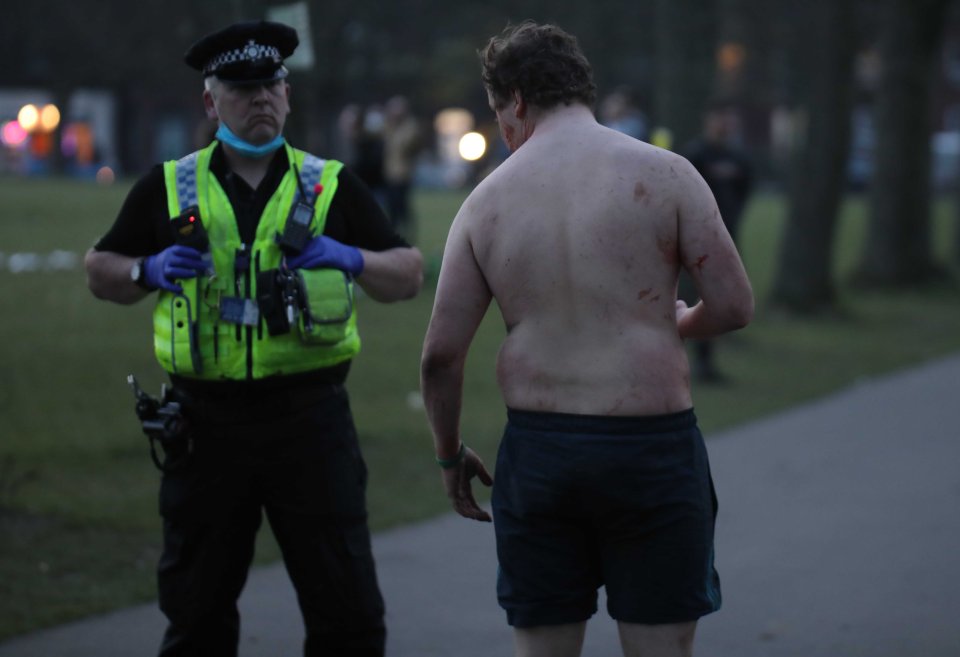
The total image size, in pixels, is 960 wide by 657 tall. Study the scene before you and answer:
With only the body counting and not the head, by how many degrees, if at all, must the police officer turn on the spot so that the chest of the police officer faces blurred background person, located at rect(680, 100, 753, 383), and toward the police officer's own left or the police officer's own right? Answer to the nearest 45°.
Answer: approximately 135° to the police officer's own left

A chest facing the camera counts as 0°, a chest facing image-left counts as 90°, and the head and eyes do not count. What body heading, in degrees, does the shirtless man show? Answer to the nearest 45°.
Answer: approximately 180°

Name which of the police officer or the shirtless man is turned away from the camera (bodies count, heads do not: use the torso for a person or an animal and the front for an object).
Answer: the shirtless man

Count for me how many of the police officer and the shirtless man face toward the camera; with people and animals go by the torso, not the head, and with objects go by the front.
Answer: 1

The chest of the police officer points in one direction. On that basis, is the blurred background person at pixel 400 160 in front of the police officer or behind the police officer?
behind

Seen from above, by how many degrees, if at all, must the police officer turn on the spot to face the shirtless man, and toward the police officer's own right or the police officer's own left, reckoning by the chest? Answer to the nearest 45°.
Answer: approximately 45° to the police officer's own left

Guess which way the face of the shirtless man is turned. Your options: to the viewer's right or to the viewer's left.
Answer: to the viewer's left

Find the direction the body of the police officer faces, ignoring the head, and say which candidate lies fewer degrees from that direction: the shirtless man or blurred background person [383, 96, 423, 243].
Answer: the shirtless man

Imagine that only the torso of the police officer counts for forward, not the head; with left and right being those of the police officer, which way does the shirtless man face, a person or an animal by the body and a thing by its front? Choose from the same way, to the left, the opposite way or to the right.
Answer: the opposite way

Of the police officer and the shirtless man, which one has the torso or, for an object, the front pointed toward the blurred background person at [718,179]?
the shirtless man

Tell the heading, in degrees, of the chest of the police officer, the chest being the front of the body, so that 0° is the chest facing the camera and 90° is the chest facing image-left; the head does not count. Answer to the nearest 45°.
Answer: approximately 0°

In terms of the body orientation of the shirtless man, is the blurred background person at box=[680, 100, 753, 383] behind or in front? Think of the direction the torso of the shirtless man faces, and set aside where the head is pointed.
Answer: in front
